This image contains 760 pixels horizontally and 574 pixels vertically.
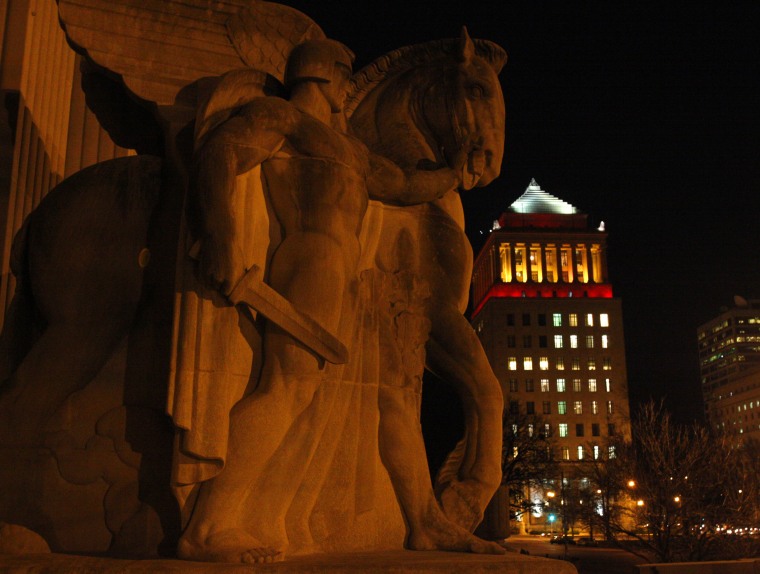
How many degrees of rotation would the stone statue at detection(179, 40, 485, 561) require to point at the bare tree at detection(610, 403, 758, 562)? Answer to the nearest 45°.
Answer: approximately 90° to its left

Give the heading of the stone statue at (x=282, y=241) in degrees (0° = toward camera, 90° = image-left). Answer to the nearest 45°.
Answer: approximately 315°
